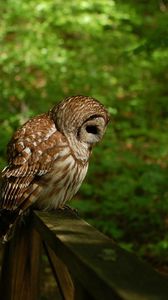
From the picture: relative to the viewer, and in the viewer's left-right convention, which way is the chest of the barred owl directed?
facing to the right of the viewer
